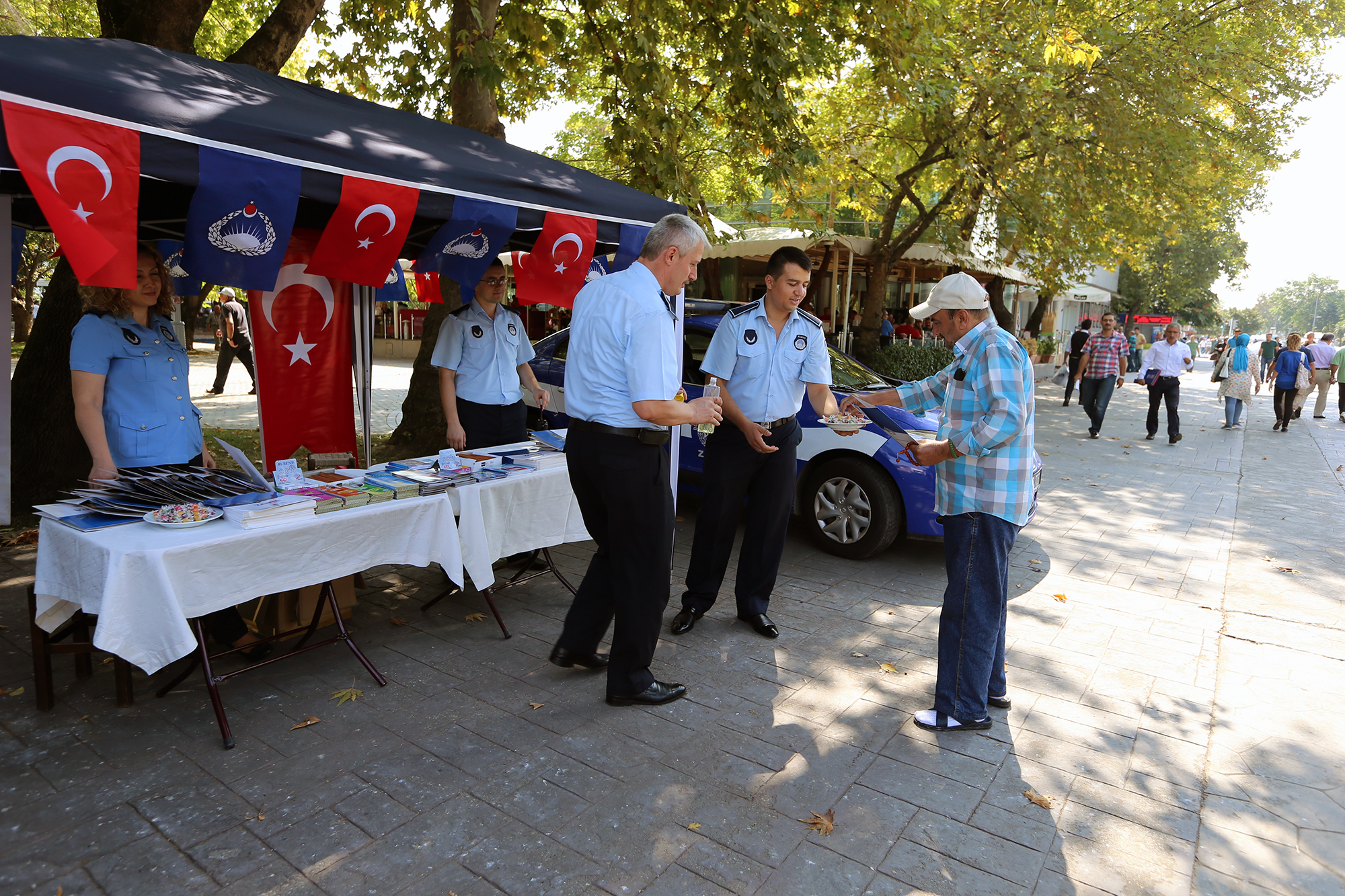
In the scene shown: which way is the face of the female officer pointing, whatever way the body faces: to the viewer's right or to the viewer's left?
to the viewer's right

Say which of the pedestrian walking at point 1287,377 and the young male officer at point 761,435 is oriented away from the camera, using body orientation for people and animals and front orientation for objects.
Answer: the pedestrian walking

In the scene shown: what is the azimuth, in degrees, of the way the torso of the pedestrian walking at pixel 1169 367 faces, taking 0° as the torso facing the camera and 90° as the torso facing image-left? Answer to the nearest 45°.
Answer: approximately 0°

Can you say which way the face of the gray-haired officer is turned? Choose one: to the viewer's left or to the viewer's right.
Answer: to the viewer's right

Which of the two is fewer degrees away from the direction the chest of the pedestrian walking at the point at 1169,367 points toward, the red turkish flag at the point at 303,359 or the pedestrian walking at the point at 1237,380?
the red turkish flag

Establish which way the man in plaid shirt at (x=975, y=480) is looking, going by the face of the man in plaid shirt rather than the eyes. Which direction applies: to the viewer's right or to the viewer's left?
to the viewer's left

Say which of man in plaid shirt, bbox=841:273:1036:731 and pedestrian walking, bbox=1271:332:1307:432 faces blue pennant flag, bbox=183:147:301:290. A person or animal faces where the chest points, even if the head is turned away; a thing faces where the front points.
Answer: the man in plaid shirt

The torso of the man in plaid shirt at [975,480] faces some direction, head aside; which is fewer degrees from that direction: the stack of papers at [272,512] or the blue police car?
the stack of papers

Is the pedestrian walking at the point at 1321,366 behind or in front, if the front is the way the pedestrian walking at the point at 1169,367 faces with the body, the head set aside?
behind

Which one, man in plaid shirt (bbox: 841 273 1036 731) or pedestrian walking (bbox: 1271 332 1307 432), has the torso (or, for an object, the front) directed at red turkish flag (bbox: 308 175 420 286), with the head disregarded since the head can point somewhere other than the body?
the man in plaid shirt

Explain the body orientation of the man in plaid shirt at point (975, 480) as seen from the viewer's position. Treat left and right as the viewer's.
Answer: facing to the left of the viewer
